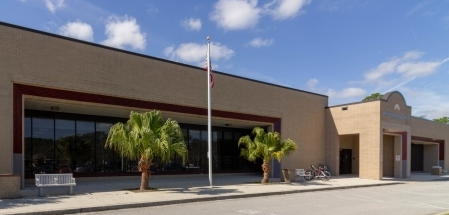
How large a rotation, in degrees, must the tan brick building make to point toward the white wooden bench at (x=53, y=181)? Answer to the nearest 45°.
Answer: approximately 45° to its right

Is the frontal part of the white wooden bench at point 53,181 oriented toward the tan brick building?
no

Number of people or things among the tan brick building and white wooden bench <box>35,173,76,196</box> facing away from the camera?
0

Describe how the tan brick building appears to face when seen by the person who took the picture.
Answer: facing the viewer and to the right of the viewer

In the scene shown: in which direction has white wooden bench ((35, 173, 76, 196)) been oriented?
toward the camera

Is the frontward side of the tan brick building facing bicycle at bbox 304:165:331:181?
no
